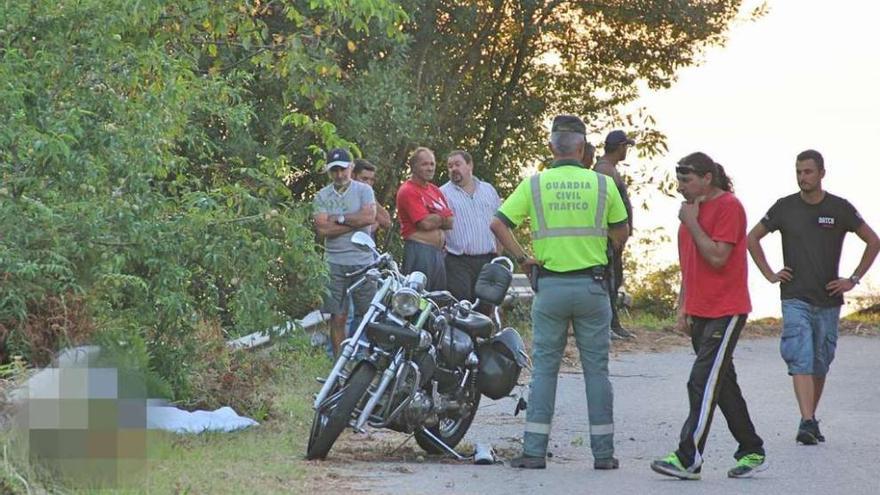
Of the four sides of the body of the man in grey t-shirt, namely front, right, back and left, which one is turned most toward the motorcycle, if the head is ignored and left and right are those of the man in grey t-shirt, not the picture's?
front

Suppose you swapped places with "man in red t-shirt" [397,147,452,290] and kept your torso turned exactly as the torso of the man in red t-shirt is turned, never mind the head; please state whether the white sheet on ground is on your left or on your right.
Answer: on your right

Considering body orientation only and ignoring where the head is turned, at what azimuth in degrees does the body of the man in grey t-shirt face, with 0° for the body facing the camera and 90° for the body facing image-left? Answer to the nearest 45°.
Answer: approximately 0°

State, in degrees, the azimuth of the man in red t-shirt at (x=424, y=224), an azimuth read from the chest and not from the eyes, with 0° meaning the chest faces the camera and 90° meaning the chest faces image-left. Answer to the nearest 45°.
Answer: approximately 315°

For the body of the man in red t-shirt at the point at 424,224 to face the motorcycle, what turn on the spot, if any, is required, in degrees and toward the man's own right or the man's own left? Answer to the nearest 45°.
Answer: approximately 45° to the man's own right

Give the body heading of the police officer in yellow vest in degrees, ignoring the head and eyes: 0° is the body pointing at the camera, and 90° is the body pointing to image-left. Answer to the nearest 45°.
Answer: approximately 180°

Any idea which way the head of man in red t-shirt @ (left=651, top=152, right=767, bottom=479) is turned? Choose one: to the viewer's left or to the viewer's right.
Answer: to the viewer's left

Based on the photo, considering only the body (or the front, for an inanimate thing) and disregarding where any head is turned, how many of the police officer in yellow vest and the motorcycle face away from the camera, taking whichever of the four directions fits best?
1
